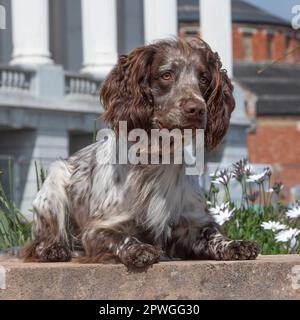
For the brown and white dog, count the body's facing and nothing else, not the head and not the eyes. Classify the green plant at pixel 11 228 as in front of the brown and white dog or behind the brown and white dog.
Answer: behind

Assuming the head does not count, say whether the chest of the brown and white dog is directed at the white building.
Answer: no

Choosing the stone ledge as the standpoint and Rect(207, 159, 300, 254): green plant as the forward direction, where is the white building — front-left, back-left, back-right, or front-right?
front-left

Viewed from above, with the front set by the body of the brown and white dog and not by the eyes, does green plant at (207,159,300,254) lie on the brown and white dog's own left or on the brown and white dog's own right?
on the brown and white dog's own left

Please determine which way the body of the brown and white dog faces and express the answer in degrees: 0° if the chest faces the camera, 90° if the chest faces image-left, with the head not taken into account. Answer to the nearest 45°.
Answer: approximately 315°

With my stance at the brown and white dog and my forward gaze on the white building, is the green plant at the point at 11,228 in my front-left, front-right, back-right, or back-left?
front-left
